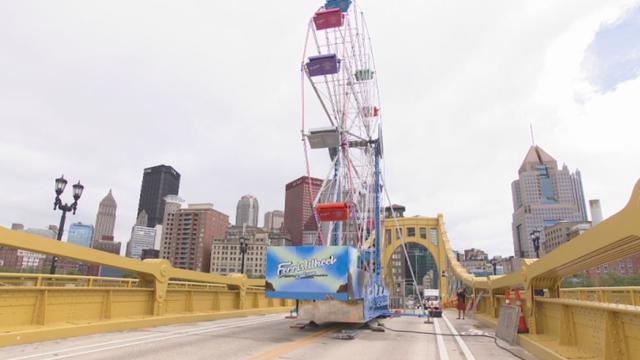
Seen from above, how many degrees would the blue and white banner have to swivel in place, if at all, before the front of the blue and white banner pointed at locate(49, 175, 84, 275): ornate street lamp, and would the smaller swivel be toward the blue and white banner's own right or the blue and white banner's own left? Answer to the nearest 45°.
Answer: approximately 90° to the blue and white banner's own right

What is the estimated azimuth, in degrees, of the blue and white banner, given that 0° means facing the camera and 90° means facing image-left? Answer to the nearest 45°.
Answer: approximately 0°
